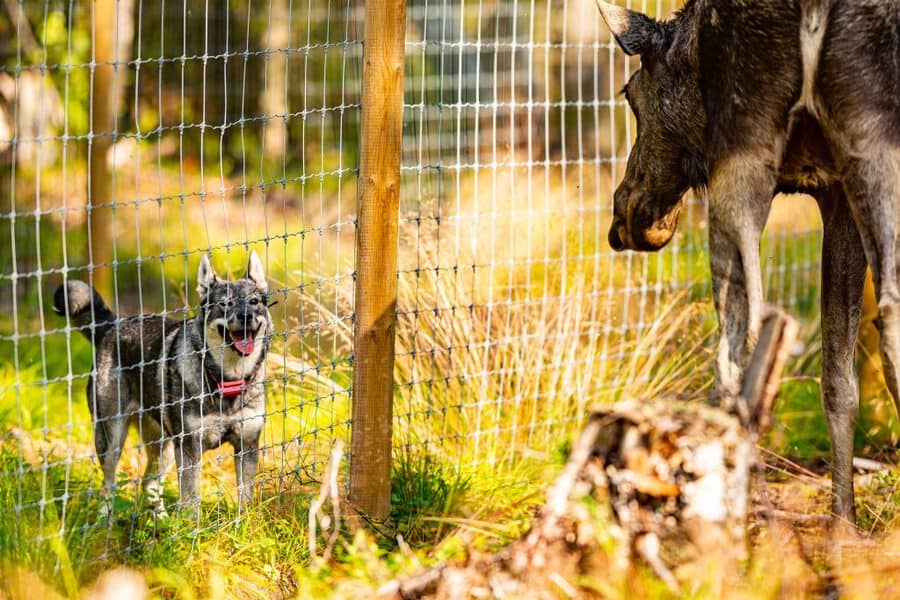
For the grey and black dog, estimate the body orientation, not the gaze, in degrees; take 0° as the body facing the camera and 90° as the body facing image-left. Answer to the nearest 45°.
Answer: approximately 315°

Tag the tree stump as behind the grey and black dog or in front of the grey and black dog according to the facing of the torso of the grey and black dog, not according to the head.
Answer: in front

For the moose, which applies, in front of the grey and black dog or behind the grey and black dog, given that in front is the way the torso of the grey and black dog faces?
in front

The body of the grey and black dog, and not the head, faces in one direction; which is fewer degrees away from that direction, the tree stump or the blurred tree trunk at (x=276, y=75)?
the tree stump

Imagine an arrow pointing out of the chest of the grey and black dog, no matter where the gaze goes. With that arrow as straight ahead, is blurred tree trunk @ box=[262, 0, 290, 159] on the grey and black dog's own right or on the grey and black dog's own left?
on the grey and black dog's own left
